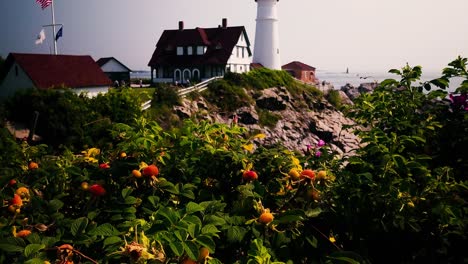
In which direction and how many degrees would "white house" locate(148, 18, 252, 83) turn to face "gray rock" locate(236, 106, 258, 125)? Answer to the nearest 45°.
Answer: approximately 45° to its left

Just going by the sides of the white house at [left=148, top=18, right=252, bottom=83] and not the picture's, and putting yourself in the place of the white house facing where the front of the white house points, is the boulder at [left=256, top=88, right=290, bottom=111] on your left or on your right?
on your left

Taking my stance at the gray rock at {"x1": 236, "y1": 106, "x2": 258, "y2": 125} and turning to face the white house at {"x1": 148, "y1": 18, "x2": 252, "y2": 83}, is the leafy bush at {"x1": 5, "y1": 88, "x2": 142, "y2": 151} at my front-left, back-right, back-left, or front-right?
back-left

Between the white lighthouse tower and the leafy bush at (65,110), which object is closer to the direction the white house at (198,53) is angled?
the leafy bush

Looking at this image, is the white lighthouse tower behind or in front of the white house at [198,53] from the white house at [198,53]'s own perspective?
behind

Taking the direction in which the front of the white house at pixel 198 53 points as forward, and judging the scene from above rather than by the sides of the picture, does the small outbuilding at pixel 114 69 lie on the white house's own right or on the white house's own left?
on the white house's own right

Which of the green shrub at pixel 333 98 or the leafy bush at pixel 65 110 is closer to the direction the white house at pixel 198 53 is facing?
the leafy bush

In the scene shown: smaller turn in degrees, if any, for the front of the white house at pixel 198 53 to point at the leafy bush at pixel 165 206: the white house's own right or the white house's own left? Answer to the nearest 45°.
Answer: approximately 45° to the white house's own left

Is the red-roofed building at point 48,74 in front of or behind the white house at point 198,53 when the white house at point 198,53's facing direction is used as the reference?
in front

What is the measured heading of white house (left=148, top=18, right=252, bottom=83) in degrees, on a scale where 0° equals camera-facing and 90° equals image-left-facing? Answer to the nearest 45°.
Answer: approximately 45°

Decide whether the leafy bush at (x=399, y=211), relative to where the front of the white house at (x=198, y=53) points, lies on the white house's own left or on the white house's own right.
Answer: on the white house's own left
